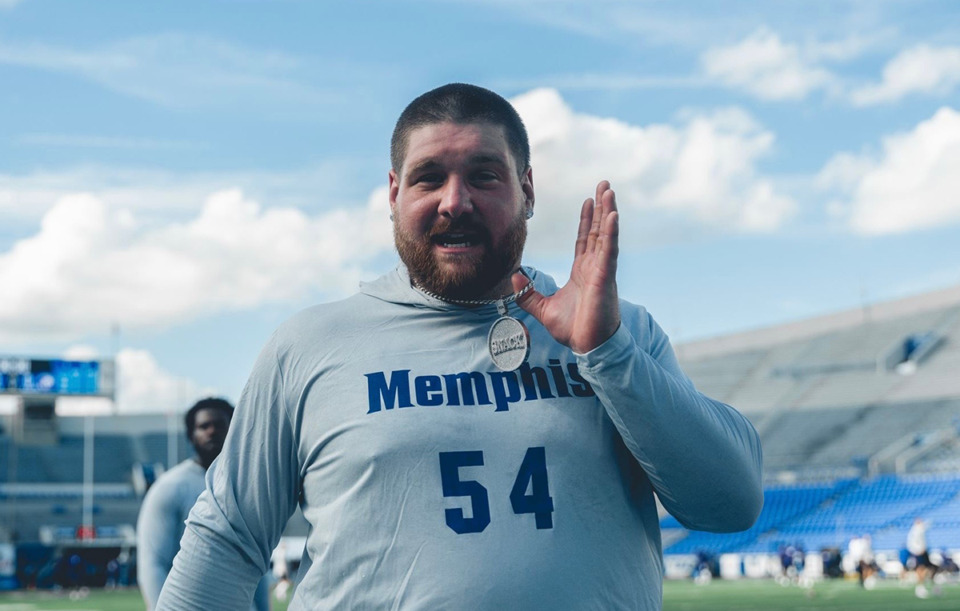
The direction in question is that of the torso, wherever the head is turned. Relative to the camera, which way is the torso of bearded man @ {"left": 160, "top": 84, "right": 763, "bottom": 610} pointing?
toward the camera

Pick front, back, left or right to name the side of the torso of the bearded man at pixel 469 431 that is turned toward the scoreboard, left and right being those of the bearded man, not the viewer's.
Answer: back

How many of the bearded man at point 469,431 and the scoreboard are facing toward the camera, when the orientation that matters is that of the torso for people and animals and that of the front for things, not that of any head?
2

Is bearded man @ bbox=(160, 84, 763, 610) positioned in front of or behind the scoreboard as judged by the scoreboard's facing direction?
in front

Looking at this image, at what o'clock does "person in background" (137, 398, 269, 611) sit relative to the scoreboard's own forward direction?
The person in background is roughly at 12 o'clock from the scoreboard.

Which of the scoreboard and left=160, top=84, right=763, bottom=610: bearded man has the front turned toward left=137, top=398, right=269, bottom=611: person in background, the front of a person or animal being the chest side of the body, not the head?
the scoreboard

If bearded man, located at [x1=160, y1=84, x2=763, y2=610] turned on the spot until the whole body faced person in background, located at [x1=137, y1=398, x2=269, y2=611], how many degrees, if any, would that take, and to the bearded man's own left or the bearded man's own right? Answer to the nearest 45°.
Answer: approximately 180°

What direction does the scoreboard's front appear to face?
toward the camera
